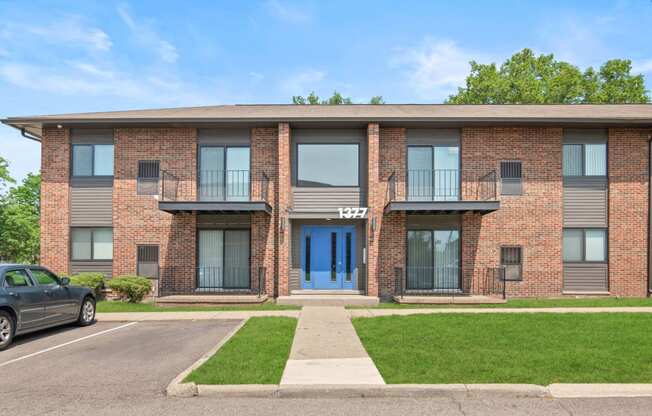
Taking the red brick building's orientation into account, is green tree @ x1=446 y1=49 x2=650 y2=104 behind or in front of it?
behind

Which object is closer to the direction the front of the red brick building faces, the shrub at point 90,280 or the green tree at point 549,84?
the shrub

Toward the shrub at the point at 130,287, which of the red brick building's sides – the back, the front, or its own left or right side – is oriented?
right

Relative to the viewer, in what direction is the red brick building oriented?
toward the camera

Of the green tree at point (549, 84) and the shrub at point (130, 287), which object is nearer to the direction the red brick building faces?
the shrub

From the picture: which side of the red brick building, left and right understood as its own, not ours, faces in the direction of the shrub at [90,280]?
right
